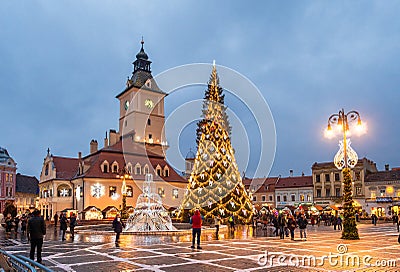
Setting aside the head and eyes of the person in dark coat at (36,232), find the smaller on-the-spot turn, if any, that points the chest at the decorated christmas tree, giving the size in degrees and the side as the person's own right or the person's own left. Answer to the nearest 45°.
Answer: approximately 45° to the person's own right

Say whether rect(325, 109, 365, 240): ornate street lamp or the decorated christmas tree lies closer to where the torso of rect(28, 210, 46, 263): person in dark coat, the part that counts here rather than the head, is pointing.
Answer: the decorated christmas tree

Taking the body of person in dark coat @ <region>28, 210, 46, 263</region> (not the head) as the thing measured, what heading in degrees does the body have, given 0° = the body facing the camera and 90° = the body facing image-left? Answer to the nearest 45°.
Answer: approximately 180°
